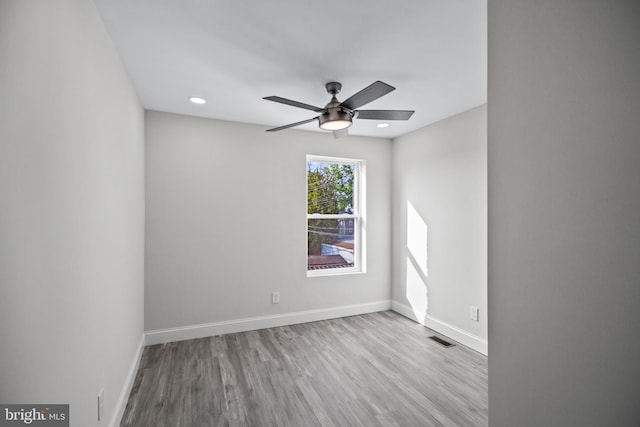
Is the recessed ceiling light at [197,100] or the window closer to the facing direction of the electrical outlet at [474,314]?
the recessed ceiling light

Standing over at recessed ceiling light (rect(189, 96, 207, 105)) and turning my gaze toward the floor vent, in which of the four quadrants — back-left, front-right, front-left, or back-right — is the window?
front-left

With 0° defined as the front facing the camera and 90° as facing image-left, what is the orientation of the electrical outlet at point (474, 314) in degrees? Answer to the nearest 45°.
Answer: approximately 45°

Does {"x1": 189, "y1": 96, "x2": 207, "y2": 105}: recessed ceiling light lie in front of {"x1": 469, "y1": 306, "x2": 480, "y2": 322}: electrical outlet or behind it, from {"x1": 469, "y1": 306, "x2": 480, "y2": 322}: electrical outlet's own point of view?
in front

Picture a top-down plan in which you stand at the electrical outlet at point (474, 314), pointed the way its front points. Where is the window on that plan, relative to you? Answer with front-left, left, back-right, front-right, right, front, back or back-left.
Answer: front-right
